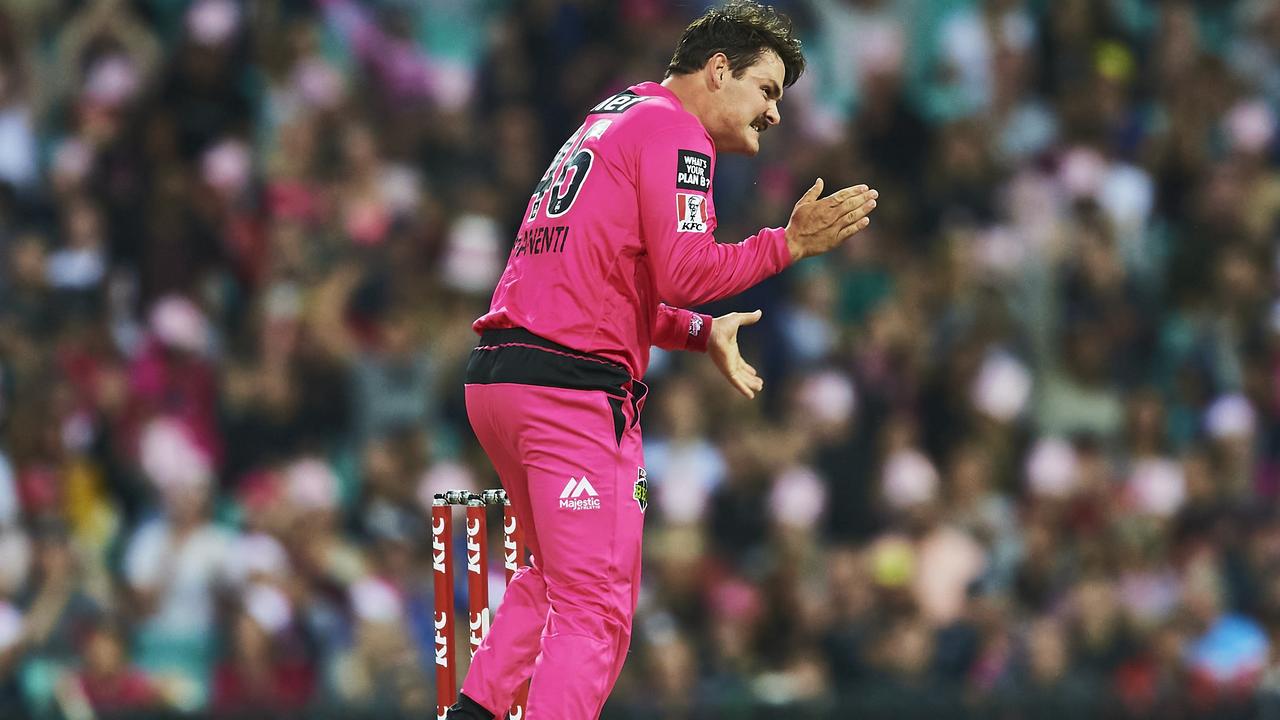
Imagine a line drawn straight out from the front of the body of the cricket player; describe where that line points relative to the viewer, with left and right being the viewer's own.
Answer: facing away from the viewer and to the right of the viewer

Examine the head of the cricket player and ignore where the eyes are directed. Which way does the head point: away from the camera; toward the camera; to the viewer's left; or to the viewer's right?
to the viewer's right
